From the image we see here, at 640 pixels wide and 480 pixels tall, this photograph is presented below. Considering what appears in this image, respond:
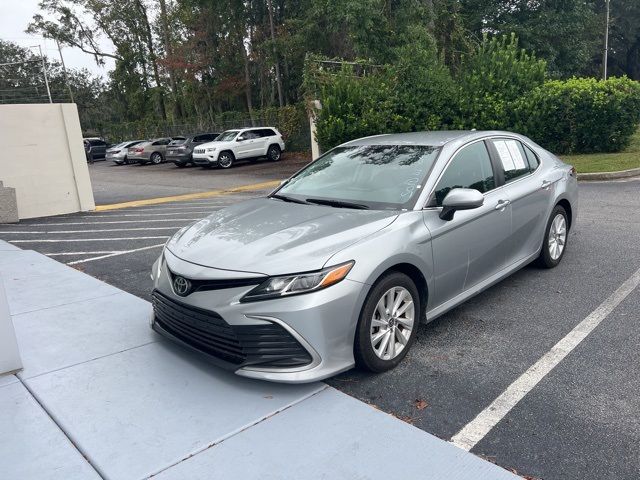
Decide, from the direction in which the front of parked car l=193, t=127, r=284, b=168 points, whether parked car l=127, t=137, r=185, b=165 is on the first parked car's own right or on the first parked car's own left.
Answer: on the first parked car's own right

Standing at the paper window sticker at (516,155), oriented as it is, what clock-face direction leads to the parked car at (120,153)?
The parked car is roughly at 6 o'clock from the paper window sticker.

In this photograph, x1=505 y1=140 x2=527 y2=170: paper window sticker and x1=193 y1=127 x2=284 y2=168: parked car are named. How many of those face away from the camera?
0

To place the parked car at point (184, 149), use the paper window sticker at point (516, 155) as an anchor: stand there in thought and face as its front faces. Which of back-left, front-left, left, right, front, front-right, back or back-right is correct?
back

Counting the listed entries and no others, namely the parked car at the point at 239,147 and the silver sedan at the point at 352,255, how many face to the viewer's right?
0

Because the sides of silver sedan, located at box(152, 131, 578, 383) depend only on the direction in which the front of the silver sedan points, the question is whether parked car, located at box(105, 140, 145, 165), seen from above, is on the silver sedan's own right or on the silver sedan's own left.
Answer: on the silver sedan's own right

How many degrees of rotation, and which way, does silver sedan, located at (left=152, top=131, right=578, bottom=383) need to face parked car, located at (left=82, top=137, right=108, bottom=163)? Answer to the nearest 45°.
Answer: approximately 90° to its right

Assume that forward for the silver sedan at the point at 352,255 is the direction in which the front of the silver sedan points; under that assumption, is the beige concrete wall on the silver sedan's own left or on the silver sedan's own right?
on the silver sedan's own right

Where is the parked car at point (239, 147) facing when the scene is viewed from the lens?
facing the viewer and to the left of the viewer

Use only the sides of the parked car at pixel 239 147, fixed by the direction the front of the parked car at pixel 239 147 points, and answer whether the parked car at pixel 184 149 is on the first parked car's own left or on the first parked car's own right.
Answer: on the first parked car's own right

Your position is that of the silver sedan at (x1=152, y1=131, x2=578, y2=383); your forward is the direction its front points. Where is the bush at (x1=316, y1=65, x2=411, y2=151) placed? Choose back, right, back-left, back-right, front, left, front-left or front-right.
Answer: back-right

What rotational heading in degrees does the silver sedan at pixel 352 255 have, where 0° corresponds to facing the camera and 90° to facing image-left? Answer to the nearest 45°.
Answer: approximately 45°
